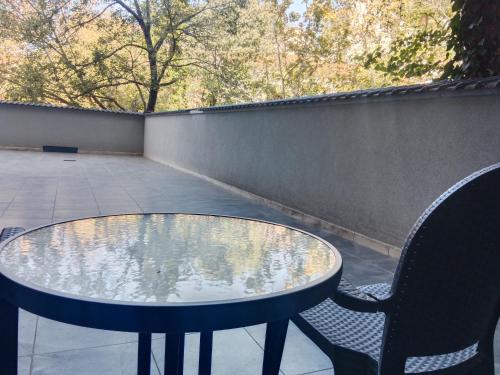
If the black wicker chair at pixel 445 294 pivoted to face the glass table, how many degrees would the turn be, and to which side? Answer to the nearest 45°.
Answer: approximately 45° to its left

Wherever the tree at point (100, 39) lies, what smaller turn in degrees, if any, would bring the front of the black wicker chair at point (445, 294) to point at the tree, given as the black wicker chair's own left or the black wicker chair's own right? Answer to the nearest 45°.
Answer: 0° — it already faces it

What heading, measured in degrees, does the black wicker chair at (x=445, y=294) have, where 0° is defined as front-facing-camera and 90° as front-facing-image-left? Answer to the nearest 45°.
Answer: approximately 135°

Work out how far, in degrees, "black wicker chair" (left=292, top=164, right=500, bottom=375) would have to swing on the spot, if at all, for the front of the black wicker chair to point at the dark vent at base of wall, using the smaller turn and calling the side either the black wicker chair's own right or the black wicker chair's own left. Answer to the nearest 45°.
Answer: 0° — it already faces it

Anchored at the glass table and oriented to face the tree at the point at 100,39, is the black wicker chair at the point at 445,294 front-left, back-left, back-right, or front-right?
back-right
